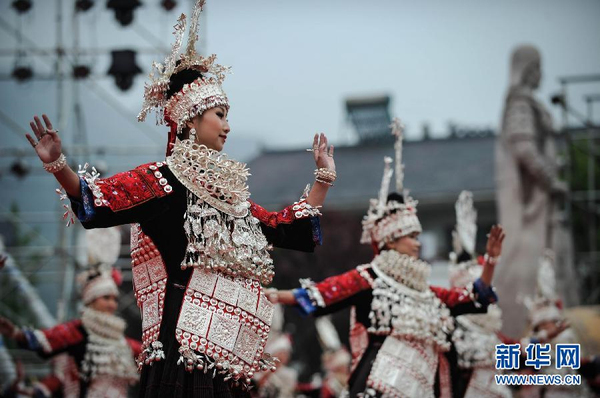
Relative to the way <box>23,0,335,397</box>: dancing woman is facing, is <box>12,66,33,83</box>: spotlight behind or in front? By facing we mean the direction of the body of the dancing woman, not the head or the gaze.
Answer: behind

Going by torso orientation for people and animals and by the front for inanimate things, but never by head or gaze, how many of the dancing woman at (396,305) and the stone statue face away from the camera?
0

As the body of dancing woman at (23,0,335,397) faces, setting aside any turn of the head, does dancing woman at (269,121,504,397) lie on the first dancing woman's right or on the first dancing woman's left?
on the first dancing woman's left

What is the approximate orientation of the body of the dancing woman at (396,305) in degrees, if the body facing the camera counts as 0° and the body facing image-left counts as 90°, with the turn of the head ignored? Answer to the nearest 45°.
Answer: approximately 315°

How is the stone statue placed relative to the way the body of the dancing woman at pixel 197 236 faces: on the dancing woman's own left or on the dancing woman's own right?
on the dancing woman's own left

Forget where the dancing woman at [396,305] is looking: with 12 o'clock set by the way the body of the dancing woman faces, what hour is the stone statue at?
The stone statue is roughly at 8 o'clock from the dancing woman.

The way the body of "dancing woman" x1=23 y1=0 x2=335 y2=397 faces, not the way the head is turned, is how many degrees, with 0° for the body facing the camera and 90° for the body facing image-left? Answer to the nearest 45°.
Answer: approximately 315°

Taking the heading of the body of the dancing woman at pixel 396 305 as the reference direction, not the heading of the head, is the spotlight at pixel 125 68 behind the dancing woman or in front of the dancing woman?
behind
